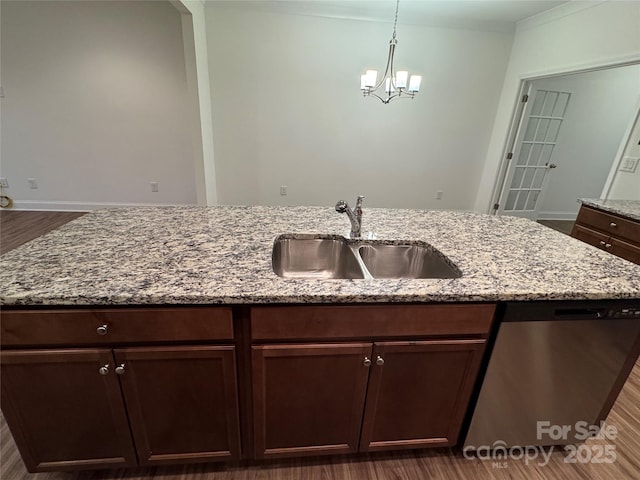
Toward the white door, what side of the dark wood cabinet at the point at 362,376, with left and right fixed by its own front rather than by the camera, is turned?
back

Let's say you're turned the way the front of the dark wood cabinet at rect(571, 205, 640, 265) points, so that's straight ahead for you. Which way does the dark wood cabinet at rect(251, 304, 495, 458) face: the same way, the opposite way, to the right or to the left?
to the left

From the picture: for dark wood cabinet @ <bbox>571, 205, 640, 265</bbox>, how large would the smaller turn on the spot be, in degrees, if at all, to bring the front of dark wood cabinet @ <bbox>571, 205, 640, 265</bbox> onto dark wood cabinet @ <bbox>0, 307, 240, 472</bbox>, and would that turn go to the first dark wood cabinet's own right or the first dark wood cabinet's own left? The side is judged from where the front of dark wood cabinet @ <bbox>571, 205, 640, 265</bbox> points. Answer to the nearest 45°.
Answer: approximately 45° to the first dark wood cabinet's own left

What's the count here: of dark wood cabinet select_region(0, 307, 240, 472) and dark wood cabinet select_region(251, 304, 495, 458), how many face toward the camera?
2

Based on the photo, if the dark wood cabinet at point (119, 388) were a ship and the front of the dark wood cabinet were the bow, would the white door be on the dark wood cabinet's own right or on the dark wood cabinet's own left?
on the dark wood cabinet's own left

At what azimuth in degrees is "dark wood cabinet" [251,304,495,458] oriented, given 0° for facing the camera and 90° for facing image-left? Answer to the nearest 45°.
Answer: approximately 0°

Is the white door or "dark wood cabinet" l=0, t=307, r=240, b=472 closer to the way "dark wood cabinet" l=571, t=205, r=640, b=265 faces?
the dark wood cabinet

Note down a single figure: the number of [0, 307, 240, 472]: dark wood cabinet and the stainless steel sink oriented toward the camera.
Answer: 2

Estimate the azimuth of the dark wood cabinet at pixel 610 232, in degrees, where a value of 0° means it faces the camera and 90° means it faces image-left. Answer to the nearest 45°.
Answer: approximately 45°

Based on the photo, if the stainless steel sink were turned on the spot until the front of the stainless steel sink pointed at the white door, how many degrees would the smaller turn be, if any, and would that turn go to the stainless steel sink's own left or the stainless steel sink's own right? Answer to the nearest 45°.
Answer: approximately 135° to the stainless steel sink's own left
